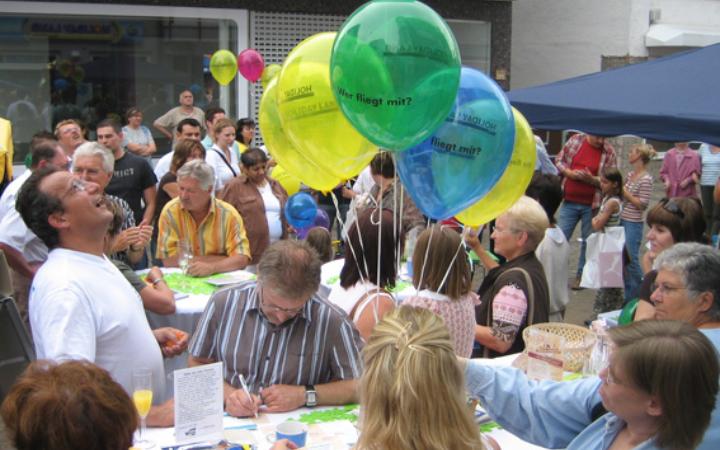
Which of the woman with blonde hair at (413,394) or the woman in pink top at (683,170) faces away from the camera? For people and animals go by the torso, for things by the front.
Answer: the woman with blonde hair

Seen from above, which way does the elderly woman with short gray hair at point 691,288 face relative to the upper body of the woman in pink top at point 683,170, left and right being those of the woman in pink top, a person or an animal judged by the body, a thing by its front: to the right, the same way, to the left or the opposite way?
to the right

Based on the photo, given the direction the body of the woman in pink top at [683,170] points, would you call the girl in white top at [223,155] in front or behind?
in front

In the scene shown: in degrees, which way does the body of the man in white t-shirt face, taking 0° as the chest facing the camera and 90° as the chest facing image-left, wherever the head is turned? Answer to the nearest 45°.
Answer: approximately 270°

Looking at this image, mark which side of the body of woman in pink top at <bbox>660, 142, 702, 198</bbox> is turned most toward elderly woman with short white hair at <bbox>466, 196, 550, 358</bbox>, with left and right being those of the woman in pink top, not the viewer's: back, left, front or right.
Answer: front

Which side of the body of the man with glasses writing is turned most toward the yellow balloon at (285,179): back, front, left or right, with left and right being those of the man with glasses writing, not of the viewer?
back

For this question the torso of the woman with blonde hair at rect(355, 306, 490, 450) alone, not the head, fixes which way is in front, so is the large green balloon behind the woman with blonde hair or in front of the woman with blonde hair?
in front

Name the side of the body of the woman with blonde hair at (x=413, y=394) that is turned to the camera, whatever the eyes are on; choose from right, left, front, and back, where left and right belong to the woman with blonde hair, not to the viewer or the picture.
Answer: back

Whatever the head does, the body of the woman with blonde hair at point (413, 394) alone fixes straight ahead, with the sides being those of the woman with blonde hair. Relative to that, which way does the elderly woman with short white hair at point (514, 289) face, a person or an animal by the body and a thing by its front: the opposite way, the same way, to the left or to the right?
to the left

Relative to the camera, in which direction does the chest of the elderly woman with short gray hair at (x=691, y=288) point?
to the viewer's left

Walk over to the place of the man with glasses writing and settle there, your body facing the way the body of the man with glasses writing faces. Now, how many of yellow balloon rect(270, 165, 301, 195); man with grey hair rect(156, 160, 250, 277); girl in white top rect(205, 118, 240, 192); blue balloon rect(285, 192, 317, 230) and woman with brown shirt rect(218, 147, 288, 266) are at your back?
5

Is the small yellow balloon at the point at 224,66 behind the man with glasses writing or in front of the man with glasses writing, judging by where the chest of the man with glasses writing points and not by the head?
behind

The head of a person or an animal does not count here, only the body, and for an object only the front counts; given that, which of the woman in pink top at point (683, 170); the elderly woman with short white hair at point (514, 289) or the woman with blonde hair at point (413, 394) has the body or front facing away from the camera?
the woman with blonde hair

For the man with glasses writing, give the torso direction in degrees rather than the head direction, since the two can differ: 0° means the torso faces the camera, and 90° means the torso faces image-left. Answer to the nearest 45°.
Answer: approximately 0°
